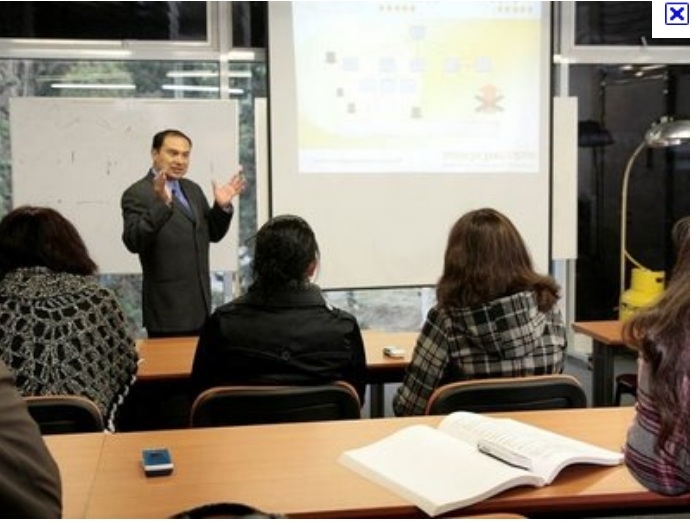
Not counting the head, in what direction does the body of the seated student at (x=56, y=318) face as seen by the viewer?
away from the camera

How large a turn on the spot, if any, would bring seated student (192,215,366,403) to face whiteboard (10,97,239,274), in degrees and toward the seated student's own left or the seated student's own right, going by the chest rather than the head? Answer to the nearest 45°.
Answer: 0° — they already face it

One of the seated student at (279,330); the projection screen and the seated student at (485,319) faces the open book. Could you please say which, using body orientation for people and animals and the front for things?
the projection screen

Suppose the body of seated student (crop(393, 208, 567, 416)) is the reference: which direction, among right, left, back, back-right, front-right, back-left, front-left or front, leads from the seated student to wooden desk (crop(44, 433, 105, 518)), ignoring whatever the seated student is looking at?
back-left

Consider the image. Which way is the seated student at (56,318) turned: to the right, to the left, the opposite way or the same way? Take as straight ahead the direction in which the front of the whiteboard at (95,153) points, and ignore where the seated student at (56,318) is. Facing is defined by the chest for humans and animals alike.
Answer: the opposite way

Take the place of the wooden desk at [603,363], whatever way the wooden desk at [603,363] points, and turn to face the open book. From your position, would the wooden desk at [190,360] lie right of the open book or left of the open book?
right

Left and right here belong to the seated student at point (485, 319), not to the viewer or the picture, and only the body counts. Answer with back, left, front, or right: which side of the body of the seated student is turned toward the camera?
back

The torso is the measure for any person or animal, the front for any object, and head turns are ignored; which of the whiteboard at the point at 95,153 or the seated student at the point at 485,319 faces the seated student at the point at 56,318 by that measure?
the whiteboard

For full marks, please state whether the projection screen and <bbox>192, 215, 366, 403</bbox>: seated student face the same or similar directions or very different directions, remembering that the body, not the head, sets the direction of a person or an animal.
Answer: very different directions
